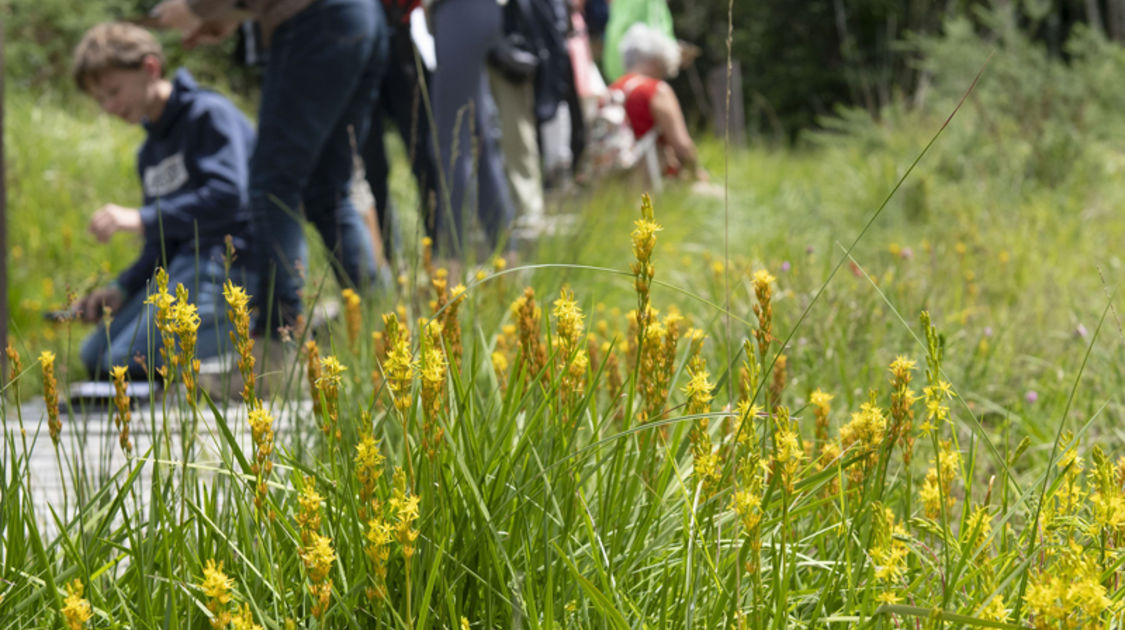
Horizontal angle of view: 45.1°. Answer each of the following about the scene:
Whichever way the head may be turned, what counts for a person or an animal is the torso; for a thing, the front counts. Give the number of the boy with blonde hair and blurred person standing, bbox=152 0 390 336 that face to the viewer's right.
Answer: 0

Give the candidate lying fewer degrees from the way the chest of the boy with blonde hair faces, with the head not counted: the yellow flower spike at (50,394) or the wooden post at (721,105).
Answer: the yellow flower spike

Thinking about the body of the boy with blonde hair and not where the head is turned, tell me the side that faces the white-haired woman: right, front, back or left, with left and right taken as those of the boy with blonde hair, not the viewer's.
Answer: back

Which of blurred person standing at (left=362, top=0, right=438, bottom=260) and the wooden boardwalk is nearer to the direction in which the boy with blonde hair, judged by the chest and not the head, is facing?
the wooden boardwalk

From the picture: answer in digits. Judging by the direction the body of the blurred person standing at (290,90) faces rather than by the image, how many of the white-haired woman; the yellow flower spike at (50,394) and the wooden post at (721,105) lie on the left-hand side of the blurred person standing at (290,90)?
1

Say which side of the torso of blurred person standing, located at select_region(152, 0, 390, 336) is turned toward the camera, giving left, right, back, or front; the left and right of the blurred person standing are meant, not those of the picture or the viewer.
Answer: left

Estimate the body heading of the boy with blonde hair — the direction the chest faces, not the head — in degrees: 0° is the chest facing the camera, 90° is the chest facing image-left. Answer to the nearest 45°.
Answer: approximately 45°

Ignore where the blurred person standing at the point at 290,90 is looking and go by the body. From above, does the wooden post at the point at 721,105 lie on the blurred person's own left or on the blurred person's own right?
on the blurred person's own right

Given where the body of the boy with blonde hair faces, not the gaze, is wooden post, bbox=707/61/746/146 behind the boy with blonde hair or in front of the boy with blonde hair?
behind
